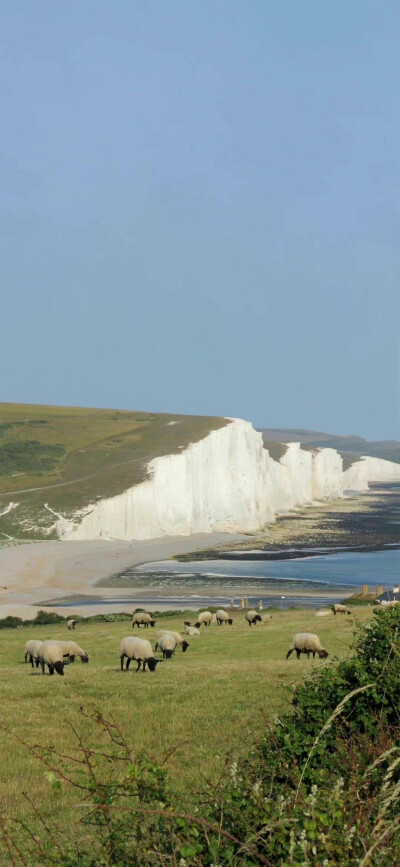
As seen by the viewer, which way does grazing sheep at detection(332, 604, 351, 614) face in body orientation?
to the viewer's right

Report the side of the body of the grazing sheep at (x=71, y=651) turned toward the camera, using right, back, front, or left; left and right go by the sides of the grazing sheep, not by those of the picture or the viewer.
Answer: right

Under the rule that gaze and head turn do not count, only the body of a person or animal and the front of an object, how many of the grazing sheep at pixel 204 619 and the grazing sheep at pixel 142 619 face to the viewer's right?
1

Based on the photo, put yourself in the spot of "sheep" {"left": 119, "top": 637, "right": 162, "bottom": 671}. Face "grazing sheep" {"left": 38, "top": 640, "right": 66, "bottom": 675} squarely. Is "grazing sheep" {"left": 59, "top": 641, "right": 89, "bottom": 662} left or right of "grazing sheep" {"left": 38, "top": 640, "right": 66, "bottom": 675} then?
right

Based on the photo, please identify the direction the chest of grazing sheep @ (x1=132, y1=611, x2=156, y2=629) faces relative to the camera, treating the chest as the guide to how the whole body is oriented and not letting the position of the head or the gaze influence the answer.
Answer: to the viewer's right

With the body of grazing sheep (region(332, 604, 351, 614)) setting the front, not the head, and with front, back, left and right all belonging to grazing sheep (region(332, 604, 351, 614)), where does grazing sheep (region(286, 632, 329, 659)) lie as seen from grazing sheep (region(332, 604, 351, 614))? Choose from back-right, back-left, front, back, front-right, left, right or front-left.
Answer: right

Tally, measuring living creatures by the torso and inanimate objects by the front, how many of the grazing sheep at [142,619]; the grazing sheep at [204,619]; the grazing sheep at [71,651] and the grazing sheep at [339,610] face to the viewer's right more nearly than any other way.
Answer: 3
